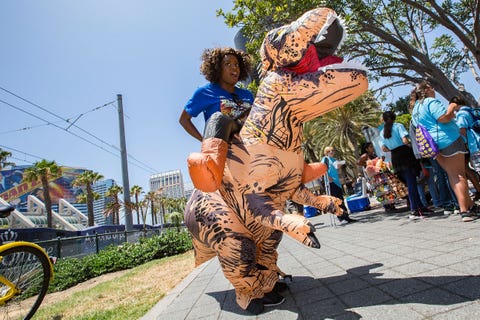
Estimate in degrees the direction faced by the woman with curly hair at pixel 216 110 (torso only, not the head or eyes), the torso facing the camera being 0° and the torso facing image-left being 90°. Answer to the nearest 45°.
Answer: approximately 315°

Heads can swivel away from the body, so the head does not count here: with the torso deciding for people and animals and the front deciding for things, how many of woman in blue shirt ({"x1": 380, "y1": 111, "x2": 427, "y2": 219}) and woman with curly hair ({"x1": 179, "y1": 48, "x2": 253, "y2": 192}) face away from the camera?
1
